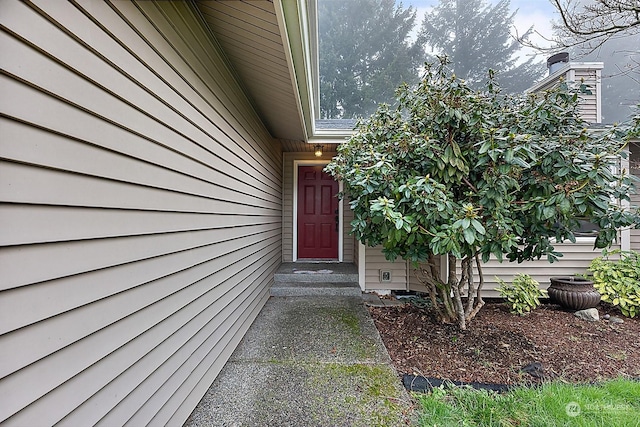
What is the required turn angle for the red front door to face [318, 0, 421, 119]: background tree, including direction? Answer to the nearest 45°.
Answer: approximately 180°

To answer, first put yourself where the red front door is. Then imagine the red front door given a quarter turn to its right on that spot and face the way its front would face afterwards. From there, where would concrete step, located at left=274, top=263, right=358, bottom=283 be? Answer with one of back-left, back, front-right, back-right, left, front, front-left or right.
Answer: left

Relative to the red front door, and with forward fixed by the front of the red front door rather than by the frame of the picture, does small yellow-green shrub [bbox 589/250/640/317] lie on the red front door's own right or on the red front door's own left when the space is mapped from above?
on the red front door's own left

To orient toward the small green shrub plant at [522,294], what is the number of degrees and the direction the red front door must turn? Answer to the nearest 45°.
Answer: approximately 45° to its left

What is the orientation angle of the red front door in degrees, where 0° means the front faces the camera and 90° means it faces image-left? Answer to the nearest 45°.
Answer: approximately 0°

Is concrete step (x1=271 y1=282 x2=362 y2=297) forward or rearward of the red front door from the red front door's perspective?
forward

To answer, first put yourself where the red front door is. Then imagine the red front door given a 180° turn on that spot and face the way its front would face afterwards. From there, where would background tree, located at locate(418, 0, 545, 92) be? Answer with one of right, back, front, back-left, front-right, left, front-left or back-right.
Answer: front-right

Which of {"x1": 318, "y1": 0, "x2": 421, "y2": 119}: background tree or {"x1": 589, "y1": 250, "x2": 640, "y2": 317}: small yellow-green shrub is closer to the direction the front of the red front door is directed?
the small yellow-green shrub

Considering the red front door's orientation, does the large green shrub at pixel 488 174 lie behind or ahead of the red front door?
ahead

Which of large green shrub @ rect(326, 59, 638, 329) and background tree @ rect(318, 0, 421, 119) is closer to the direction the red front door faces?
the large green shrub
